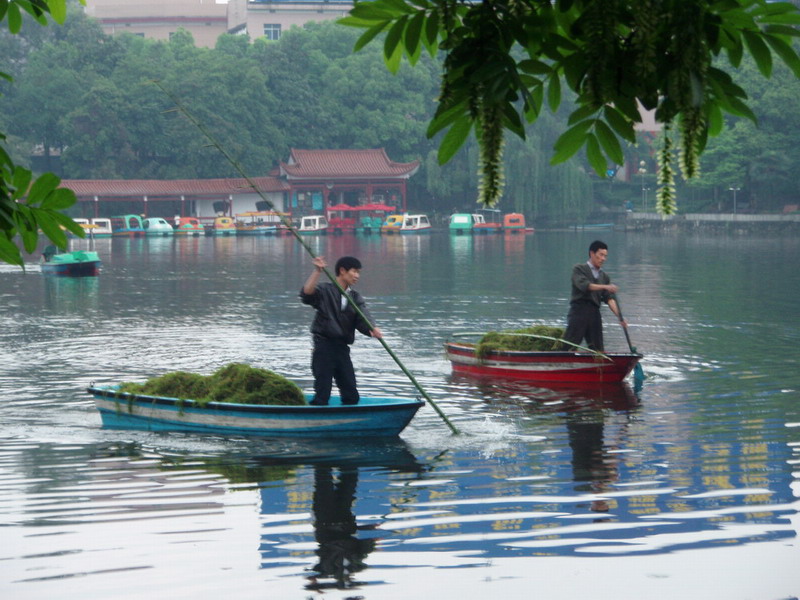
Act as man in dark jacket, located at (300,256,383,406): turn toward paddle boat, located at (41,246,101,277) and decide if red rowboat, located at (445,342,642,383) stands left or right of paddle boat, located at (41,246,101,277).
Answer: right

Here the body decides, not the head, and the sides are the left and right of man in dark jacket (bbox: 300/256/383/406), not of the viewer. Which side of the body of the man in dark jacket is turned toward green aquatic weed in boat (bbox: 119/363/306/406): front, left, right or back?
back

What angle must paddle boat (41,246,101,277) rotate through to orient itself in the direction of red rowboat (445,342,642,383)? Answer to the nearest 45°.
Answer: approximately 90° to its right

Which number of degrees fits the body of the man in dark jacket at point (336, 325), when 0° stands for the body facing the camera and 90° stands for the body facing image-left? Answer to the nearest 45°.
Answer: approximately 315°

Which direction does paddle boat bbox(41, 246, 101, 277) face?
to the viewer's right
